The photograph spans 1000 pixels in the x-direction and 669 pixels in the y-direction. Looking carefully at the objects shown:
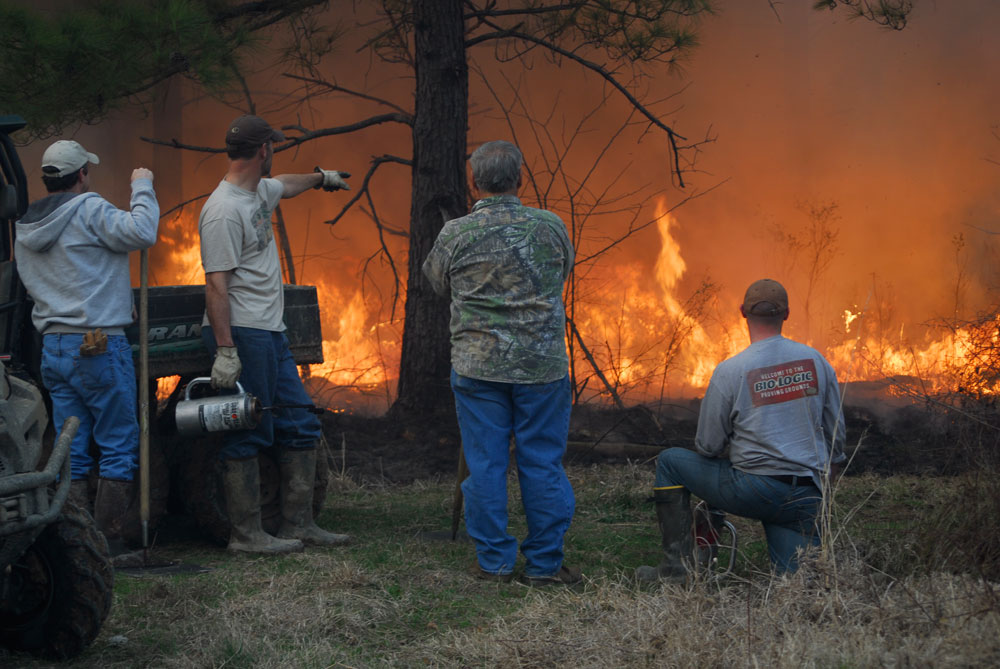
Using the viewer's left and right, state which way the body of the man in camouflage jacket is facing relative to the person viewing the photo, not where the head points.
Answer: facing away from the viewer

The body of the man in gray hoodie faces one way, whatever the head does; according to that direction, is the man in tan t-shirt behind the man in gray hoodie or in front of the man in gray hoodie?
in front

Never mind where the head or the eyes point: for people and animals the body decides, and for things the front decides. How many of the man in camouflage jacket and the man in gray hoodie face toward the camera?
0

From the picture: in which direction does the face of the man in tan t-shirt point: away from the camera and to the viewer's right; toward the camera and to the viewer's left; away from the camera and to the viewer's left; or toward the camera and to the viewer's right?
away from the camera and to the viewer's right

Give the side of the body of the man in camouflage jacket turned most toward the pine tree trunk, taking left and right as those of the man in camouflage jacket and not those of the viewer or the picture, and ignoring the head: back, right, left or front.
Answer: front

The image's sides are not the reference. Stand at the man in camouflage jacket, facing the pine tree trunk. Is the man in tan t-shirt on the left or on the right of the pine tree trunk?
left

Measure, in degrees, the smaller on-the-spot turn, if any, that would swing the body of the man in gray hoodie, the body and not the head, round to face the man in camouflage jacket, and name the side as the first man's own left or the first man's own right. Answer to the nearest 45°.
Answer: approximately 90° to the first man's own right

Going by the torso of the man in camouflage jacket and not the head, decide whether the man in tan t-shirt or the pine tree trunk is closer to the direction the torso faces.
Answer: the pine tree trunk

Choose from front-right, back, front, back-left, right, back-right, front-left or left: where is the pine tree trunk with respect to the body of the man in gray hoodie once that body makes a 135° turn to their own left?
back-right

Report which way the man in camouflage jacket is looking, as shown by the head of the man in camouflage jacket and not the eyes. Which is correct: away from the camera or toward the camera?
away from the camera

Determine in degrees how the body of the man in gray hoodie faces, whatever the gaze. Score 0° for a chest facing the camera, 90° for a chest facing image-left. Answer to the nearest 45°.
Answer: approximately 225°

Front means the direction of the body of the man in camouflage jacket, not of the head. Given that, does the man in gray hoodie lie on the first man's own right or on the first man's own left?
on the first man's own left
